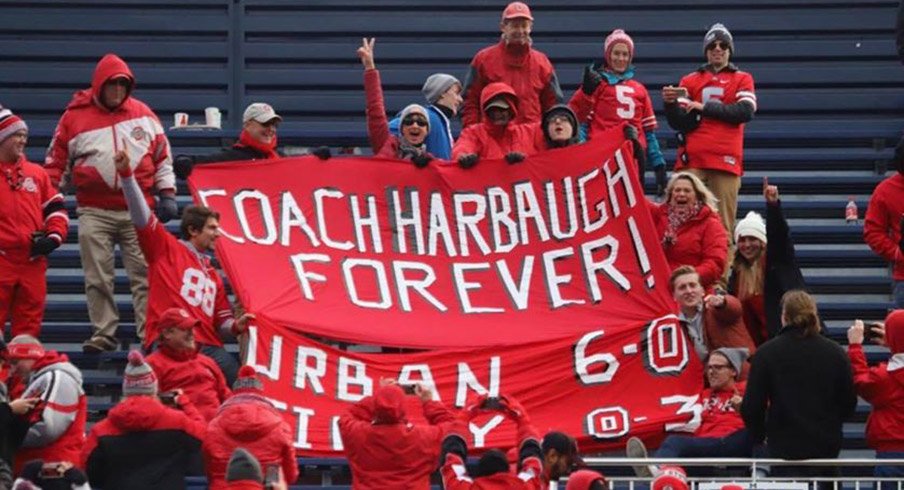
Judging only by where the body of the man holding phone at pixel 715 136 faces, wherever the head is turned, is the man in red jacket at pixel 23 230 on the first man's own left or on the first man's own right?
on the first man's own right

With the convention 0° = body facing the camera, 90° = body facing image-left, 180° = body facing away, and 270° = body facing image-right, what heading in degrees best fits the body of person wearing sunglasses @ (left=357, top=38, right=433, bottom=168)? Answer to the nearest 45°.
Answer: approximately 0°

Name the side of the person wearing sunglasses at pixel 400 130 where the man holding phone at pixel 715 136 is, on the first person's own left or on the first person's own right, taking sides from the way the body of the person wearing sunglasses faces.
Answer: on the first person's own left
